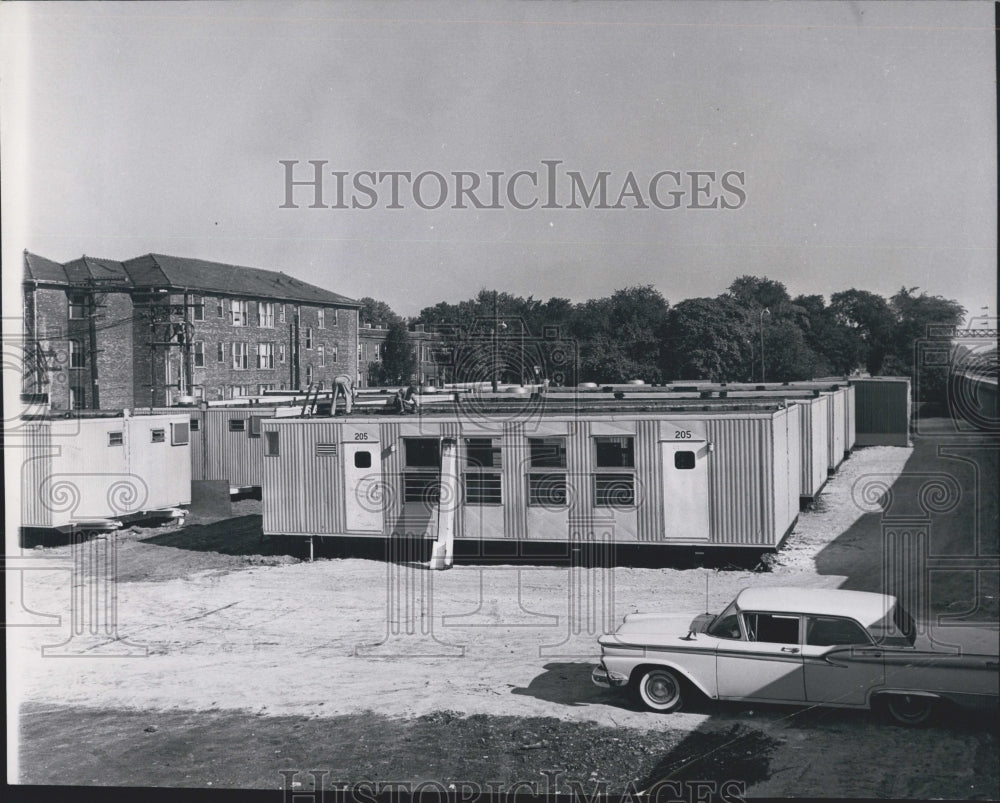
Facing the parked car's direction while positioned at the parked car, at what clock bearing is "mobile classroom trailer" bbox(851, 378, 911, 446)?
The mobile classroom trailer is roughly at 3 o'clock from the parked car.

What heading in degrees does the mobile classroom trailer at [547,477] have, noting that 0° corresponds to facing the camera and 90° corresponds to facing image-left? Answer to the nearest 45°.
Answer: approximately 0°

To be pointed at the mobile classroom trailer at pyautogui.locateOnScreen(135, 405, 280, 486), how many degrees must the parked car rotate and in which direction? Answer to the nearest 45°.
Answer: approximately 45° to its right

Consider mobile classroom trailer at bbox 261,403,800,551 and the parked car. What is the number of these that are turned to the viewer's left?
1

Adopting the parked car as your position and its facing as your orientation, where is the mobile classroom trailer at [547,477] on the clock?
The mobile classroom trailer is roughly at 2 o'clock from the parked car.

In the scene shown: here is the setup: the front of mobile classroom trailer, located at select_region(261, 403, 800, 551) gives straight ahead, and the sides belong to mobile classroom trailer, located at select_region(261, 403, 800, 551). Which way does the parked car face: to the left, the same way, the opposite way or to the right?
to the right

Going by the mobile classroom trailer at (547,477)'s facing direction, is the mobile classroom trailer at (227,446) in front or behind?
behind

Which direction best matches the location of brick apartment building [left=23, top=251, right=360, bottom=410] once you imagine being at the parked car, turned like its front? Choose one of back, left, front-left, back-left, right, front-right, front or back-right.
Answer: front-right

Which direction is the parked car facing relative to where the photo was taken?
to the viewer's left

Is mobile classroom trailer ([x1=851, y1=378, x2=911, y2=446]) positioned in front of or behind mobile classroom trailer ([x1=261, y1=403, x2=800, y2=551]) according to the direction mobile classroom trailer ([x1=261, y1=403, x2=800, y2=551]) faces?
behind

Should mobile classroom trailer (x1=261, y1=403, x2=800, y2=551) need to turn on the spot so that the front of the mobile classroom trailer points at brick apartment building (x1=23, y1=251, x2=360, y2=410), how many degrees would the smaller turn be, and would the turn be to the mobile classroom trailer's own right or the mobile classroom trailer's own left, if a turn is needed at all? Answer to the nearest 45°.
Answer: approximately 135° to the mobile classroom trailer's own right
